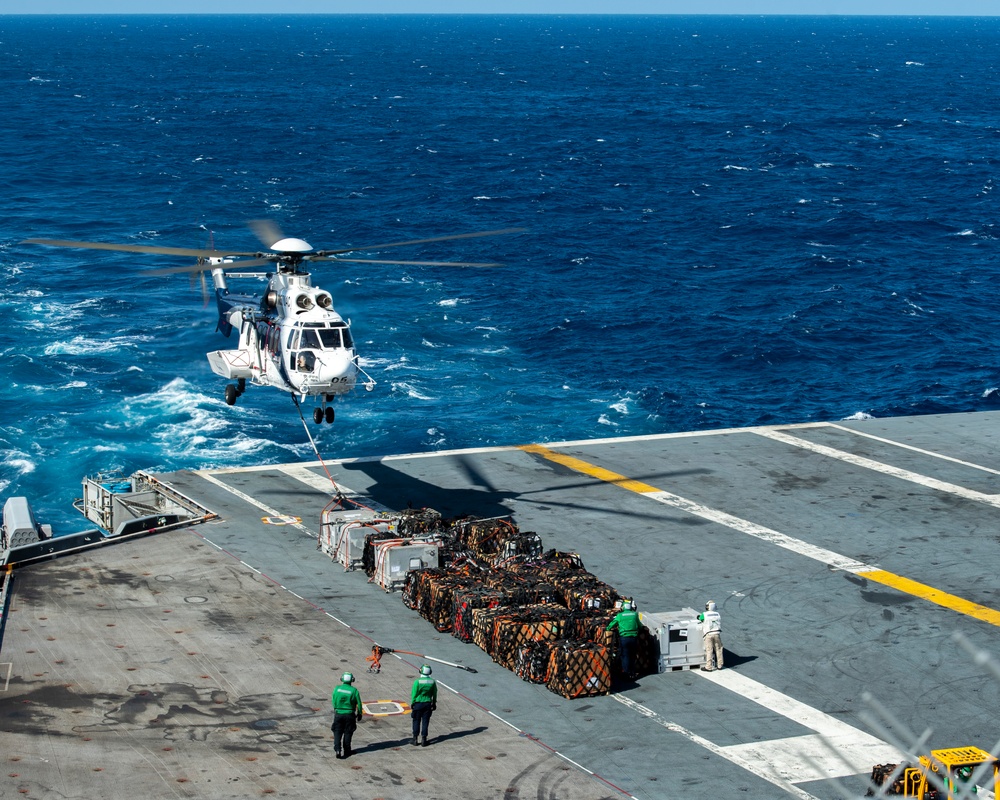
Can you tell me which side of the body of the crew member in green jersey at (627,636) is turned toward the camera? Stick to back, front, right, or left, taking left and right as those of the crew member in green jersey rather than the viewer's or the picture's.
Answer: back

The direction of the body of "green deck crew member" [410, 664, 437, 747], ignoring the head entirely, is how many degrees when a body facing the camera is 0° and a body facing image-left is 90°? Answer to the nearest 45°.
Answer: approximately 180°

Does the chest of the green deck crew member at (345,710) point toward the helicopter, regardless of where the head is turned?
yes

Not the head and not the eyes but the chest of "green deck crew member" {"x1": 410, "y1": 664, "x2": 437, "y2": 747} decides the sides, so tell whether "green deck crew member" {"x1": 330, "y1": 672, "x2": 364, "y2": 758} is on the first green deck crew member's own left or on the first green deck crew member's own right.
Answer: on the first green deck crew member's own left

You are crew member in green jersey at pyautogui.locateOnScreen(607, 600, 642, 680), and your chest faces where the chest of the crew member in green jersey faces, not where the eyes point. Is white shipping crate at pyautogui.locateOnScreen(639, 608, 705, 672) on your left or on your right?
on your right

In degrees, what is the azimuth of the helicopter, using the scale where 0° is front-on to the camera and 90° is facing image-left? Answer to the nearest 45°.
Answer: approximately 315°

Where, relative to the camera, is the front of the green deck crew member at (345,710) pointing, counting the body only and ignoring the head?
away from the camera

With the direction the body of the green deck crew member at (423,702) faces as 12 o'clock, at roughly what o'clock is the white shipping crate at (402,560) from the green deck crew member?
The white shipping crate is roughly at 12 o'clock from the green deck crew member.

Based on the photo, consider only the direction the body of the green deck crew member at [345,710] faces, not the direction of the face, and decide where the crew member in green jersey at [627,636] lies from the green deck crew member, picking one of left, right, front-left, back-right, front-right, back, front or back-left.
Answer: front-right

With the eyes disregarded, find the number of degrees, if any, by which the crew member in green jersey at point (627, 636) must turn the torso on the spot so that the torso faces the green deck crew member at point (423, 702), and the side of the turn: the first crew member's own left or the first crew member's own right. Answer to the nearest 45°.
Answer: approximately 135° to the first crew member's own left

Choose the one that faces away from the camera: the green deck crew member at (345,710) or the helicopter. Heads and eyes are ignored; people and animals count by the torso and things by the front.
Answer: the green deck crew member

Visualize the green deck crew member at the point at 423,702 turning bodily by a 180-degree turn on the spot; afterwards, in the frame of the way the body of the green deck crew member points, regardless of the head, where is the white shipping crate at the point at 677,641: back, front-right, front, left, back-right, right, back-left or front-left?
back-left

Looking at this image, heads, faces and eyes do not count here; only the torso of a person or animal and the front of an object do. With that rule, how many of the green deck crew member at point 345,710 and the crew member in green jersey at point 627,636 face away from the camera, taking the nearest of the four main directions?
2

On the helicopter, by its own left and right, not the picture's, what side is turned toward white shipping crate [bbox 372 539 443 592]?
front

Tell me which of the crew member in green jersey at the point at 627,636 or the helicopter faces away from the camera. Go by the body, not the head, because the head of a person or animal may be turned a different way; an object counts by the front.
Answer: the crew member in green jersey

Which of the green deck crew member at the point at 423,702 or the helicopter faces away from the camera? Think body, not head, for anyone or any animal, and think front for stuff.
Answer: the green deck crew member

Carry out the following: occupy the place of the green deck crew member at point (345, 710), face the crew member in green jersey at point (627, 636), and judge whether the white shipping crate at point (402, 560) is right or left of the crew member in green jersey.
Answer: left
